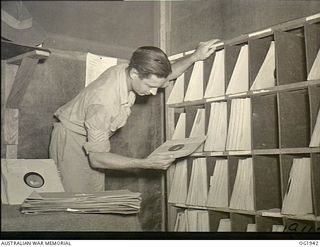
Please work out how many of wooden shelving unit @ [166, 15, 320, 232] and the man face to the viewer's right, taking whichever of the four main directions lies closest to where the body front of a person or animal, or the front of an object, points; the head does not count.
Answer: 1

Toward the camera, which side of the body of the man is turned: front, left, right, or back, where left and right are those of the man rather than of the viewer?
right

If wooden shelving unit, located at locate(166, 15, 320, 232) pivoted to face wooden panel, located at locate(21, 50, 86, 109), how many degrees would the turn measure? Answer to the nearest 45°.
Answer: approximately 45° to its right

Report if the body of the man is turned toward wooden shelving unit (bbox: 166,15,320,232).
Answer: yes

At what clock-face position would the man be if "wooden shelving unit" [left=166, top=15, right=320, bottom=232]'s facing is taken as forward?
The man is roughly at 1 o'clock from the wooden shelving unit.
